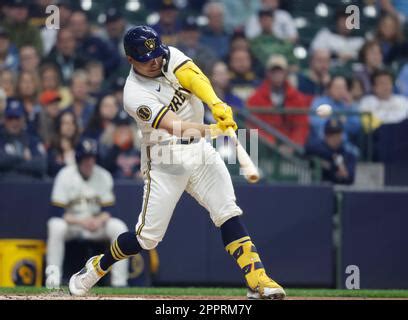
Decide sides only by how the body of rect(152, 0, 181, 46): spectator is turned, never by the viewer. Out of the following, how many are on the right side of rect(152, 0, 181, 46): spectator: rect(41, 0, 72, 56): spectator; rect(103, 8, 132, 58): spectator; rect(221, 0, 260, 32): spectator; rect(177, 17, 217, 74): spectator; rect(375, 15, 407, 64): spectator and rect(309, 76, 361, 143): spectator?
2

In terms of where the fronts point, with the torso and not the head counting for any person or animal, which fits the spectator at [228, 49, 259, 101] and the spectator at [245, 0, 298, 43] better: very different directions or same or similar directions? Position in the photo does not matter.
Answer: same or similar directions

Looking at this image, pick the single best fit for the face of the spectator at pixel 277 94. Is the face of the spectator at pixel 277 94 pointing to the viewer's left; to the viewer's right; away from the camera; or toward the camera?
toward the camera

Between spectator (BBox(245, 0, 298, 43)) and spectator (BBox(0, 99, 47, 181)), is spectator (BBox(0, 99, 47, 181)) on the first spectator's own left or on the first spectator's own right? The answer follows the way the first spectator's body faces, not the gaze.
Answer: on the first spectator's own right

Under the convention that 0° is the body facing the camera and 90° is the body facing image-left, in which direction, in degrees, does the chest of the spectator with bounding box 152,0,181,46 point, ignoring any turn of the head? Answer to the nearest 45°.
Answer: approximately 0°

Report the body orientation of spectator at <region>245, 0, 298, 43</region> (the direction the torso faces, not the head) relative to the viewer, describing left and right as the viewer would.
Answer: facing the viewer

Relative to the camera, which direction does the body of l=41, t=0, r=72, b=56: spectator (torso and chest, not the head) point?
toward the camera

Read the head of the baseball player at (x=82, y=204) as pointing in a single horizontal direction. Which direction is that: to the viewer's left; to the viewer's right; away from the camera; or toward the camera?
toward the camera

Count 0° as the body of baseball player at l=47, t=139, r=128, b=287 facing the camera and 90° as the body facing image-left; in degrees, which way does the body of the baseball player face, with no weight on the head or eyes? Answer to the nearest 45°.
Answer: approximately 0°

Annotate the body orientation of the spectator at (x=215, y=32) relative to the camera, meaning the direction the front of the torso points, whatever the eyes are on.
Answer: toward the camera

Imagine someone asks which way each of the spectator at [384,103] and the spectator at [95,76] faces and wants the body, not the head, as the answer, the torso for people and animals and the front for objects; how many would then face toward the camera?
2

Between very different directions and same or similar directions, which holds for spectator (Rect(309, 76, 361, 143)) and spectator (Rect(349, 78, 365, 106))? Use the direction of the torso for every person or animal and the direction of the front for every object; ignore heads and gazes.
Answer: same or similar directions

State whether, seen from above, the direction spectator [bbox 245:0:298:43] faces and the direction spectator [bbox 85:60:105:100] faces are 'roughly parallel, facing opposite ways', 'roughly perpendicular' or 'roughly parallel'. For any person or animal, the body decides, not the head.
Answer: roughly parallel

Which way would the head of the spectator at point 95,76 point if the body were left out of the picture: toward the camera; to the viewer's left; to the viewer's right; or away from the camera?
toward the camera

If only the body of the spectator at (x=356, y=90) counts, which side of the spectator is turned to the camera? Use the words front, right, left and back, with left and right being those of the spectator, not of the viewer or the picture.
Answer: front

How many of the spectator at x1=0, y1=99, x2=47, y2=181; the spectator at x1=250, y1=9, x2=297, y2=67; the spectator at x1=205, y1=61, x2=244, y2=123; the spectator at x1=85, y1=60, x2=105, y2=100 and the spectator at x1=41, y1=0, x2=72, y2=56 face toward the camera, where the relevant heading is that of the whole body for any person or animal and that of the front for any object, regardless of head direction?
5
